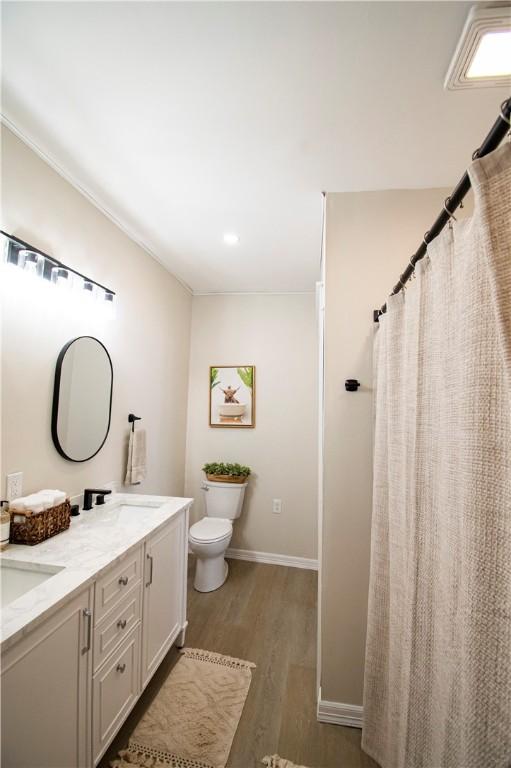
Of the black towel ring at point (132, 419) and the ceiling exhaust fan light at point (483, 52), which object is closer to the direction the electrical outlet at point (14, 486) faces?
the ceiling exhaust fan light

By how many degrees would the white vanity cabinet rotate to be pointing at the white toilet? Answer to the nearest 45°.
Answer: approximately 90° to its left

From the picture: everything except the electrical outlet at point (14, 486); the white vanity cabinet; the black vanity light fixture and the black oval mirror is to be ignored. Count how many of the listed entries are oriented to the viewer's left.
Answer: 0

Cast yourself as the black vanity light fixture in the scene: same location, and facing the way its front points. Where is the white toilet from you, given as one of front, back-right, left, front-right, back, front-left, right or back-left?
left

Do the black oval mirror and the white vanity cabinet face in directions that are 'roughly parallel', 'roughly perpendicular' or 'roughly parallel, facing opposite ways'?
roughly parallel

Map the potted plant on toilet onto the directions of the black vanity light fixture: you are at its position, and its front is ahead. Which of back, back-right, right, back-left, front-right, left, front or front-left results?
left

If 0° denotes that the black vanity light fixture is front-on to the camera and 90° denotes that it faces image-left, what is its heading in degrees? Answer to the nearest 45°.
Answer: approximately 315°

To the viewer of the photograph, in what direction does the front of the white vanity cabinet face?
facing the viewer and to the right of the viewer

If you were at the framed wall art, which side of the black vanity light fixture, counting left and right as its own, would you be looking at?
left
